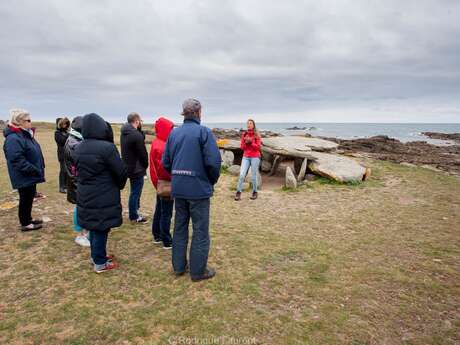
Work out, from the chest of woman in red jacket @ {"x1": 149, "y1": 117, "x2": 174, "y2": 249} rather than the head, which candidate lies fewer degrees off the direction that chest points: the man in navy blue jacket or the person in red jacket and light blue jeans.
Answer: the person in red jacket and light blue jeans

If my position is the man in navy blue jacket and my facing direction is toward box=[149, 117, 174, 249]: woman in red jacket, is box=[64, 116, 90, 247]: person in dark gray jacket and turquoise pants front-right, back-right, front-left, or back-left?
front-left

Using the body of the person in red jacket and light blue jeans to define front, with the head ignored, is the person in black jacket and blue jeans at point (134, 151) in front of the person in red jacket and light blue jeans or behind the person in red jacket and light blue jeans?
in front

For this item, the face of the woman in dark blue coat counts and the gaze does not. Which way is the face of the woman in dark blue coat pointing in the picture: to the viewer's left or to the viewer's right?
to the viewer's right

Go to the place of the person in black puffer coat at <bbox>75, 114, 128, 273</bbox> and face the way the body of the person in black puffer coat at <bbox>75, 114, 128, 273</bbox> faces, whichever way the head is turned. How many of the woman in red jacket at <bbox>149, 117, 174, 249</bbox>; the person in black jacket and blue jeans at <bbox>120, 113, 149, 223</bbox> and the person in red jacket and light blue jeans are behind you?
0

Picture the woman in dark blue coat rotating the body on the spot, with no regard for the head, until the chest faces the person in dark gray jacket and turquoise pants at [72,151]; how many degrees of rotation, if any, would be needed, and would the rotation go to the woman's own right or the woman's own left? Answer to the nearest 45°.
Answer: approximately 45° to the woman's own right

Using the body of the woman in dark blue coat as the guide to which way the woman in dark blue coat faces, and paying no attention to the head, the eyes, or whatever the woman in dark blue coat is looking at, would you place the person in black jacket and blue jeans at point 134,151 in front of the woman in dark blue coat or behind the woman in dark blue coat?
in front

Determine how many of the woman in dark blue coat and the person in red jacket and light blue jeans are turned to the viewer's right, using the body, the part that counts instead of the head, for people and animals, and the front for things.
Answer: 1

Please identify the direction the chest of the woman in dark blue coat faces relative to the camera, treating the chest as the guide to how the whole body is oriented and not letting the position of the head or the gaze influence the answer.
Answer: to the viewer's right

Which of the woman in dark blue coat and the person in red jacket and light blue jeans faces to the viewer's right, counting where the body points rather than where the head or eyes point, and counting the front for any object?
the woman in dark blue coat

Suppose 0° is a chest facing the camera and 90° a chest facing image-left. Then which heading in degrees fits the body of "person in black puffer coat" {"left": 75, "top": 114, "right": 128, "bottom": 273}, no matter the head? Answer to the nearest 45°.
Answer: approximately 225°

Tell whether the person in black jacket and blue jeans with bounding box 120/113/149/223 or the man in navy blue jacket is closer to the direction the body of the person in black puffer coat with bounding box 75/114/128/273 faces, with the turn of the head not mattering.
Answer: the person in black jacket and blue jeans

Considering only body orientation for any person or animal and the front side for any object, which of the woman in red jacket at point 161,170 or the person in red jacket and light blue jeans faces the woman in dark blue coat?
the person in red jacket and light blue jeans

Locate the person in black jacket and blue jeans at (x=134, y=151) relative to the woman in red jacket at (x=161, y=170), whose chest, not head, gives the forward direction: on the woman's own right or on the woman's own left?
on the woman's own left

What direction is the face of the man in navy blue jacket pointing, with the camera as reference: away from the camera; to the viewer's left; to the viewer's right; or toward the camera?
away from the camera

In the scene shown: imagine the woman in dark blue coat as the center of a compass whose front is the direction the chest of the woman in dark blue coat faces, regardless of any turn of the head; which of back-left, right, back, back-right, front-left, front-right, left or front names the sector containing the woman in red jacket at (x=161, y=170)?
front-right

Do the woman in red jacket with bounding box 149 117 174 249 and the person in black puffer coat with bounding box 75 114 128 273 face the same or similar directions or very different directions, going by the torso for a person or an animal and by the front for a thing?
same or similar directions

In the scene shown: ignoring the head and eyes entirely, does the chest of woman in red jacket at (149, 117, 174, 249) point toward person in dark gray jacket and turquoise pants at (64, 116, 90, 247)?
no

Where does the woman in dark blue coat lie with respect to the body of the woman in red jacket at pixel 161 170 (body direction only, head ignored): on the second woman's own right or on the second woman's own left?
on the second woman's own left

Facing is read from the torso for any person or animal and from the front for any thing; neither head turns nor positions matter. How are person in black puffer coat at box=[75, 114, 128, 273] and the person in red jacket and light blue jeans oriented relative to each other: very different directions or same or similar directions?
very different directions
